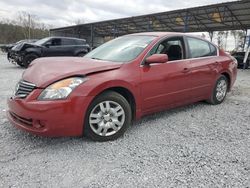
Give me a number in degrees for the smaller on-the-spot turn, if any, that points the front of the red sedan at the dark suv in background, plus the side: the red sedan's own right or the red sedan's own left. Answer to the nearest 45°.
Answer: approximately 135° to the red sedan's own right

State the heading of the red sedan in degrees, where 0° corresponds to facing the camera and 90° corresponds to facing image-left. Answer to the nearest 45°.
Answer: approximately 45°

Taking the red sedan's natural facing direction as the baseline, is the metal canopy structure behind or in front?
behind

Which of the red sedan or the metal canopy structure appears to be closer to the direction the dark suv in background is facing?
the red sedan

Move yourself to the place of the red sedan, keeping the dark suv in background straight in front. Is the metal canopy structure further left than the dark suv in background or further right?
right

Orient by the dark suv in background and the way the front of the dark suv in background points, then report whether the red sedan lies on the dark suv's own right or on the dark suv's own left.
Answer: on the dark suv's own left

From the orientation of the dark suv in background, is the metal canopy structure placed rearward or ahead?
rearward
